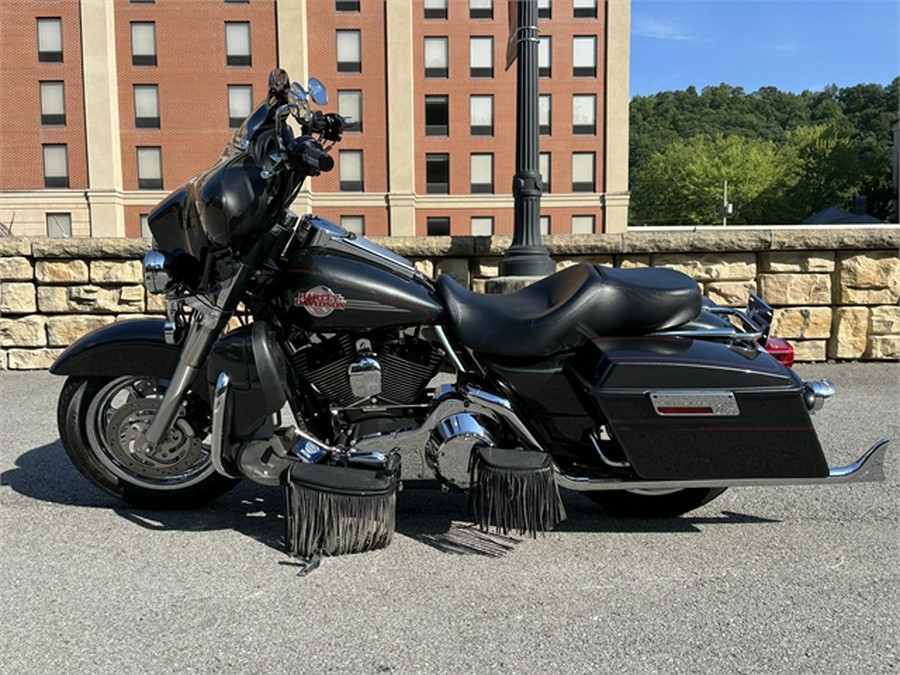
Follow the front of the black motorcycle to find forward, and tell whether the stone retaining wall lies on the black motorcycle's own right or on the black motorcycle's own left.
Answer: on the black motorcycle's own right

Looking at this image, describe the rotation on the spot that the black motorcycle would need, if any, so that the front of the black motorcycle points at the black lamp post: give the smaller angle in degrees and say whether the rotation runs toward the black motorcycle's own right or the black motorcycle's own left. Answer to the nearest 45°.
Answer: approximately 90° to the black motorcycle's own right

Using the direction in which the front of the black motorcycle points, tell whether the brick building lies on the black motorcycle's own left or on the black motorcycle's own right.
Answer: on the black motorcycle's own right

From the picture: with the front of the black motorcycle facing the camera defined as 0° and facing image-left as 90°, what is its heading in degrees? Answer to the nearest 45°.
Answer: approximately 90°
